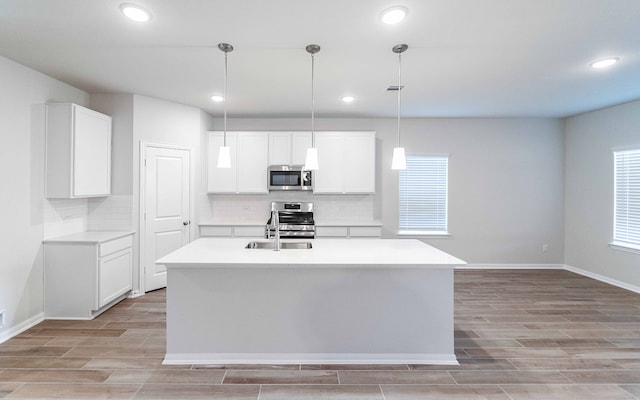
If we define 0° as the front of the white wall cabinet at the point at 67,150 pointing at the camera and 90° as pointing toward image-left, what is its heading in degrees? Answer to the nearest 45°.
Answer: approximately 315°

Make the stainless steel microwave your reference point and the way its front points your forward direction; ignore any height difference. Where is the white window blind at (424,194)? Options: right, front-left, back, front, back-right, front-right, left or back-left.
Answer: left

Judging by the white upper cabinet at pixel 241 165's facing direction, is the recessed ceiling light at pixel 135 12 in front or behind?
in front

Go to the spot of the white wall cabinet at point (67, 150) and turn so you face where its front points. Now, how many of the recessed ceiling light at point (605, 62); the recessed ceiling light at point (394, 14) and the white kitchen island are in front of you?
3

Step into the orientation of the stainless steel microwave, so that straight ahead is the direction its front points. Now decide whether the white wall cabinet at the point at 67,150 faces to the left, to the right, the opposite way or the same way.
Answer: to the left

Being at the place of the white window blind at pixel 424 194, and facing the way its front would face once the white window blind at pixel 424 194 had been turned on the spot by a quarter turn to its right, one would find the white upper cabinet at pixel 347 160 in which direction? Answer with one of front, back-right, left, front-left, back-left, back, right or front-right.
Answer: front-left

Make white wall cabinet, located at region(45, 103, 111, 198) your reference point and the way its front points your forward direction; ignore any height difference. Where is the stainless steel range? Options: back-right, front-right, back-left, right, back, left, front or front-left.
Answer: front-left

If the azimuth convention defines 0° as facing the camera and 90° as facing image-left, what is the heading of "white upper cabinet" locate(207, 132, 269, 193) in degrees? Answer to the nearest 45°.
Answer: approximately 0°

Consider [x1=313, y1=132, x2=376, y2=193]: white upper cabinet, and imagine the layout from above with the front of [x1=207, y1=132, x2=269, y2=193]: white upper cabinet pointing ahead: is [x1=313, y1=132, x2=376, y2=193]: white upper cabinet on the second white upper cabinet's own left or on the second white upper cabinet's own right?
on the second white upper cabinet's own left

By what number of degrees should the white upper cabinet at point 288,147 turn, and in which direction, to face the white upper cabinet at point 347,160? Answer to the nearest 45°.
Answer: approximately 90° to its left

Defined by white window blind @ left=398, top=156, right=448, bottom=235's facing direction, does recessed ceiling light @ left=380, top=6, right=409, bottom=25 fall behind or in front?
in front

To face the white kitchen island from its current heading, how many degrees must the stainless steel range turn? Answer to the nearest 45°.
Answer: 0° — it already faces it

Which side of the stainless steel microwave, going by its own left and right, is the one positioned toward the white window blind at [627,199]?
left
